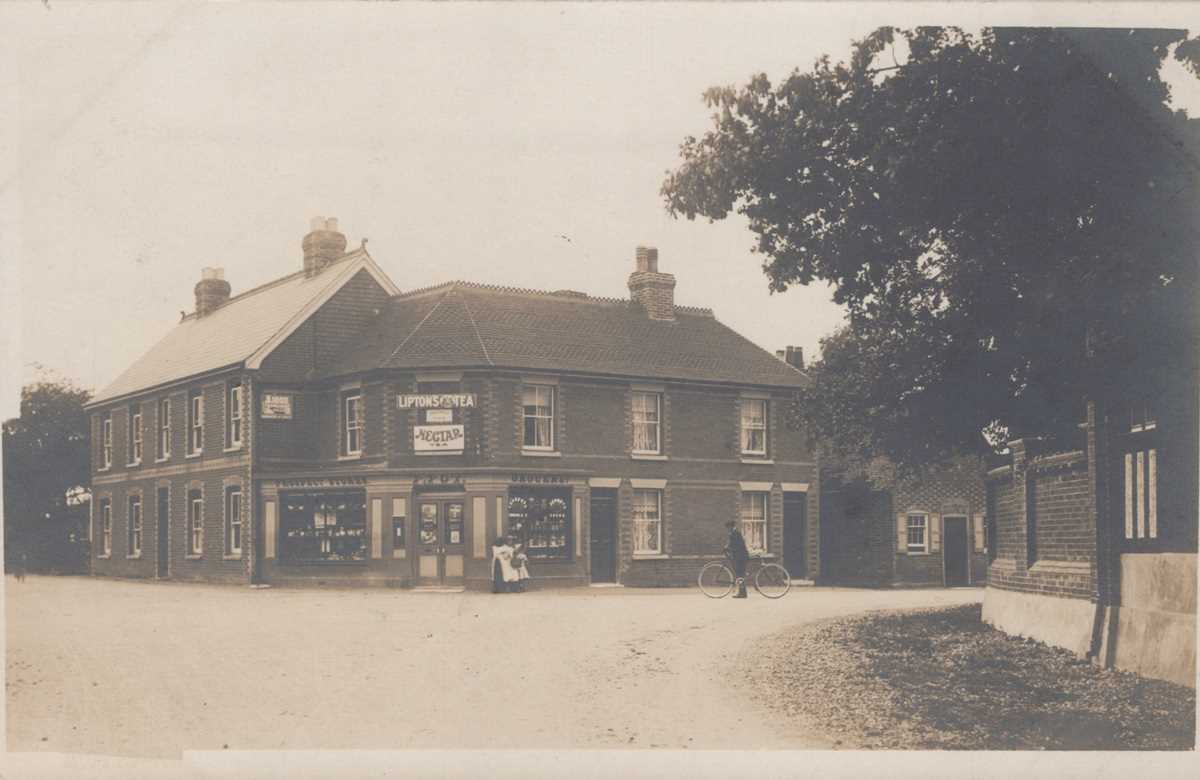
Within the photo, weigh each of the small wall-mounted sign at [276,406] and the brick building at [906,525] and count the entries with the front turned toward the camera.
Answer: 2

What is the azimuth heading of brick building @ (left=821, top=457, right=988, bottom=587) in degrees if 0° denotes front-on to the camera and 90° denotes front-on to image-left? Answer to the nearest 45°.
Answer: approximately 0°

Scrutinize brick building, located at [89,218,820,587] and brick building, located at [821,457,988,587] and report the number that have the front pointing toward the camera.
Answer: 2

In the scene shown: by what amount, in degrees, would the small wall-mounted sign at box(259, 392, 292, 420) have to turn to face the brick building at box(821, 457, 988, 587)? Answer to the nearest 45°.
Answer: approximately 45° to its left

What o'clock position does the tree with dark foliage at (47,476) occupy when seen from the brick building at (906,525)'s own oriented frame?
The tree with dark foliage is roughly at 2 o'clock from the brick building.

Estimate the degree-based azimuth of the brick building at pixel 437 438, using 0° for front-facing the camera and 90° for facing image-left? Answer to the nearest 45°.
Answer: approximately 0°

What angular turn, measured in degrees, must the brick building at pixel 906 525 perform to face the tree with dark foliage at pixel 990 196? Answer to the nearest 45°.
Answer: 0° — it already faces it

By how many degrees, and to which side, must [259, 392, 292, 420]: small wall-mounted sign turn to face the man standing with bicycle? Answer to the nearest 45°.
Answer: approximately 45° to its left

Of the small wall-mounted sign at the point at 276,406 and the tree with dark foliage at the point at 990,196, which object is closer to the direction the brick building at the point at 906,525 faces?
the tree with dark foliage
